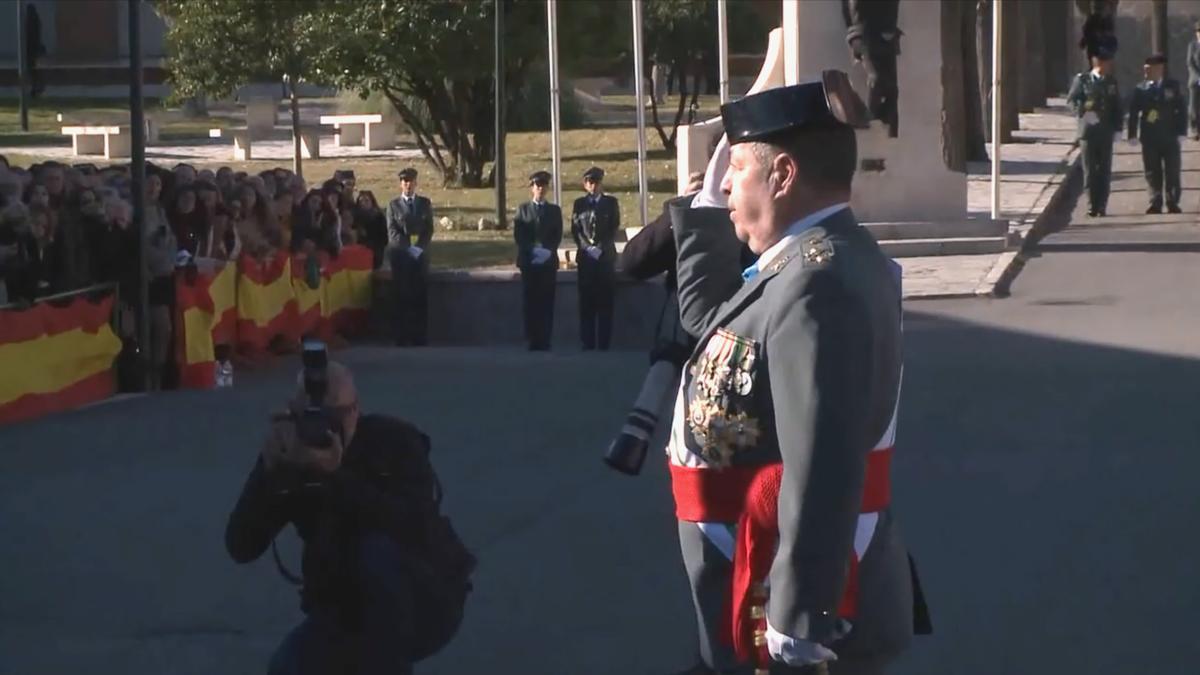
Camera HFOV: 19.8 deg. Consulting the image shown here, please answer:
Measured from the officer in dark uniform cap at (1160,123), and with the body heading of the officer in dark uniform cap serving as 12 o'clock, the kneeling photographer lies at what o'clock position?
The kneeling photographer is roughly at 12 o'clock from the officer in dark uniform cap.

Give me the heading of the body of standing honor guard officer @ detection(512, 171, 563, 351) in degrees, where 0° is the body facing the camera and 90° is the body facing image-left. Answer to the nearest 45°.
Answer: approximately 0°

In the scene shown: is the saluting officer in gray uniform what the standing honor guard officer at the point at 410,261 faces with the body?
yes

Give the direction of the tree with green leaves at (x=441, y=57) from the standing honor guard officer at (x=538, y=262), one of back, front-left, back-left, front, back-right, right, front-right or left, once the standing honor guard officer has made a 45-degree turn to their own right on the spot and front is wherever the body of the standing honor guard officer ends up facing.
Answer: back-right

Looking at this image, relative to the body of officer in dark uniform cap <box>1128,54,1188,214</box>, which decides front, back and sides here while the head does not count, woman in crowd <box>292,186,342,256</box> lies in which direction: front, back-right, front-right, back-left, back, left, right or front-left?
front-right
